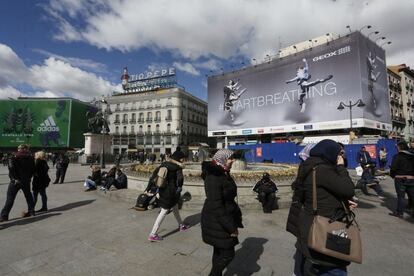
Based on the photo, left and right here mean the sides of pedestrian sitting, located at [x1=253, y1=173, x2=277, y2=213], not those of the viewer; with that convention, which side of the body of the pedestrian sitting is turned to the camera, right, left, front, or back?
front

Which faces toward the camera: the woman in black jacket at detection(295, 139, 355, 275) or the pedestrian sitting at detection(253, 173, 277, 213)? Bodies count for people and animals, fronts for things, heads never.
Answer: the pedestrian sitting

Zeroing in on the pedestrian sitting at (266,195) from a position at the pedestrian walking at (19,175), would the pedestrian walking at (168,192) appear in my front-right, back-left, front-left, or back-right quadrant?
front-right

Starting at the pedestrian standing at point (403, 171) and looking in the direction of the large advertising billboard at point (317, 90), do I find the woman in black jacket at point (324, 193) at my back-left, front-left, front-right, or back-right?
back-left

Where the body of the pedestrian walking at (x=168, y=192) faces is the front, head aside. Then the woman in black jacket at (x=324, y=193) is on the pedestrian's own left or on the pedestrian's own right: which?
on the pedestrian's own right

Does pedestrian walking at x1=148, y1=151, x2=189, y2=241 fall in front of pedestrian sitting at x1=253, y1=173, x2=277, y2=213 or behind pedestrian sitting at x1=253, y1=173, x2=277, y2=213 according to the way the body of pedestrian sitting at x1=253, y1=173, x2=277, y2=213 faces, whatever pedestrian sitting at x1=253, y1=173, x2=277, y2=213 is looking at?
in front
